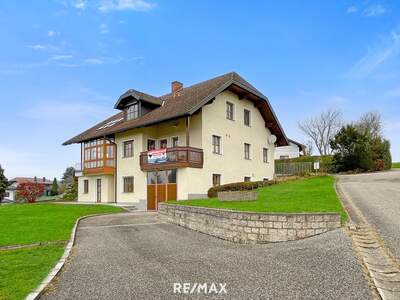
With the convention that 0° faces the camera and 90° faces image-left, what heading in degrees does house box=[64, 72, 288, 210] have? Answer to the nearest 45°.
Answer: approximately 45°

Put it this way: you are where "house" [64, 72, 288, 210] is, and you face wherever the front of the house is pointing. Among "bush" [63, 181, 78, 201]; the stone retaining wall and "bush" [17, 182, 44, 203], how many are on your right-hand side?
2

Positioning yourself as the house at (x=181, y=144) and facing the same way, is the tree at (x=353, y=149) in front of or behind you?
behind

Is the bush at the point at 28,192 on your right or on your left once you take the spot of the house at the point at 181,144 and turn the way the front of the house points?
on your right

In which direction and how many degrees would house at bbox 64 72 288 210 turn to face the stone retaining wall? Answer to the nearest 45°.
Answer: approximately 45° to its left

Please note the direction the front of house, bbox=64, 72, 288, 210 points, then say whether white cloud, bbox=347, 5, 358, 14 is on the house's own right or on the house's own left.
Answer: on the house's own left

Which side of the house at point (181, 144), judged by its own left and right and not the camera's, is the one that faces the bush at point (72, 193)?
right
